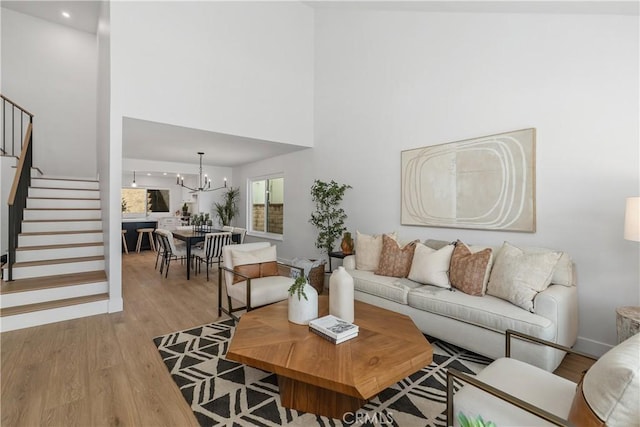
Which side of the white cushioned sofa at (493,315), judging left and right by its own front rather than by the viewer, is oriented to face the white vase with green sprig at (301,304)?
front

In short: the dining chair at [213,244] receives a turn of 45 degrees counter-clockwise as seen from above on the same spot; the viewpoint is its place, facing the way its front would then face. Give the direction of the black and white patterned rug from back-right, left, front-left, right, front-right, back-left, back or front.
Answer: left

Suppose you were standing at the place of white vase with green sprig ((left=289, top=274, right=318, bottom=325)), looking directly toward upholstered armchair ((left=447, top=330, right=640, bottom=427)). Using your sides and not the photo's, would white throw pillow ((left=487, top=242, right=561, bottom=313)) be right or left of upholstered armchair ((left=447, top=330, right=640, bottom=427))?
left

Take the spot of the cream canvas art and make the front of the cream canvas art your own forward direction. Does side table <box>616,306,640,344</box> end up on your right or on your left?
on your left

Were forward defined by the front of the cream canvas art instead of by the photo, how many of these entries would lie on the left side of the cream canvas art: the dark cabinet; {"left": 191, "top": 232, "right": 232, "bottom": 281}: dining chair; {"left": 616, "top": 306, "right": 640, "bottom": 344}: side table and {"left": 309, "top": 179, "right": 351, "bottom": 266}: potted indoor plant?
1

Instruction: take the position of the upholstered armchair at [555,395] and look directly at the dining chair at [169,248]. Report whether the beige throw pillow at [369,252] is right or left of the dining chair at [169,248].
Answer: right

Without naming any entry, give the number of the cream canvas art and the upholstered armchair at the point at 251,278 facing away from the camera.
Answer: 0

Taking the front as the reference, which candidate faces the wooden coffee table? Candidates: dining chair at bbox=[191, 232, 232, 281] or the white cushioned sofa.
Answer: the white cushioned sofa

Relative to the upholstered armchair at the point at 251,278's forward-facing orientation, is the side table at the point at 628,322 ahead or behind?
ahead

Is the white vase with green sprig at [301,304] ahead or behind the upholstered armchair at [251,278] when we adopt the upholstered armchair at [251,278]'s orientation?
ahead

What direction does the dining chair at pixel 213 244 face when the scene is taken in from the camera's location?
facing away from the viewer and to the left of the viewer

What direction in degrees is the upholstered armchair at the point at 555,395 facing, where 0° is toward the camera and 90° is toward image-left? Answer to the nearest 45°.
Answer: approximately 135°
